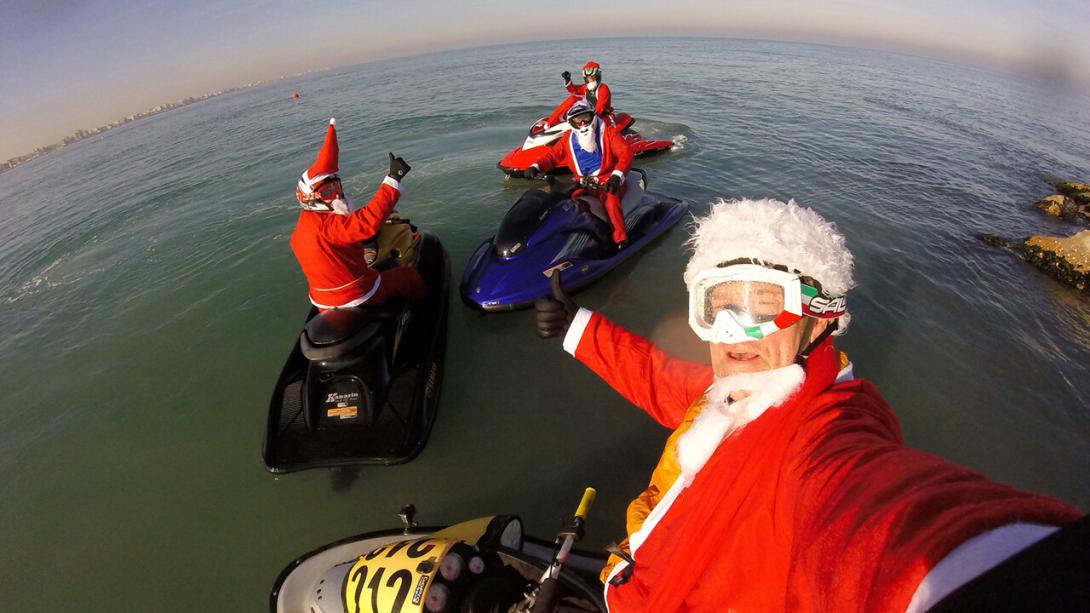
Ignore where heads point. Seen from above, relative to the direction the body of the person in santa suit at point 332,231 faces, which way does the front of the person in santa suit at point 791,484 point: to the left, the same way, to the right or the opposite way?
the opposite way

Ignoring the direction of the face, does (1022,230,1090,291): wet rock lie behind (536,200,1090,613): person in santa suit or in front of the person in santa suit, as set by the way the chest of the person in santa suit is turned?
behind

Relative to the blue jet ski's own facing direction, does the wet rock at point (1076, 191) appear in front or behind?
behind

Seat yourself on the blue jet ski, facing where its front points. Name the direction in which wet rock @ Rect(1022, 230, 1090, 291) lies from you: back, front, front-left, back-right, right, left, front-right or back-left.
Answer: back-left

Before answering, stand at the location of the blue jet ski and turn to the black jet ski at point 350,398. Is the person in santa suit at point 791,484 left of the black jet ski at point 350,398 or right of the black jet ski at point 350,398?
left
